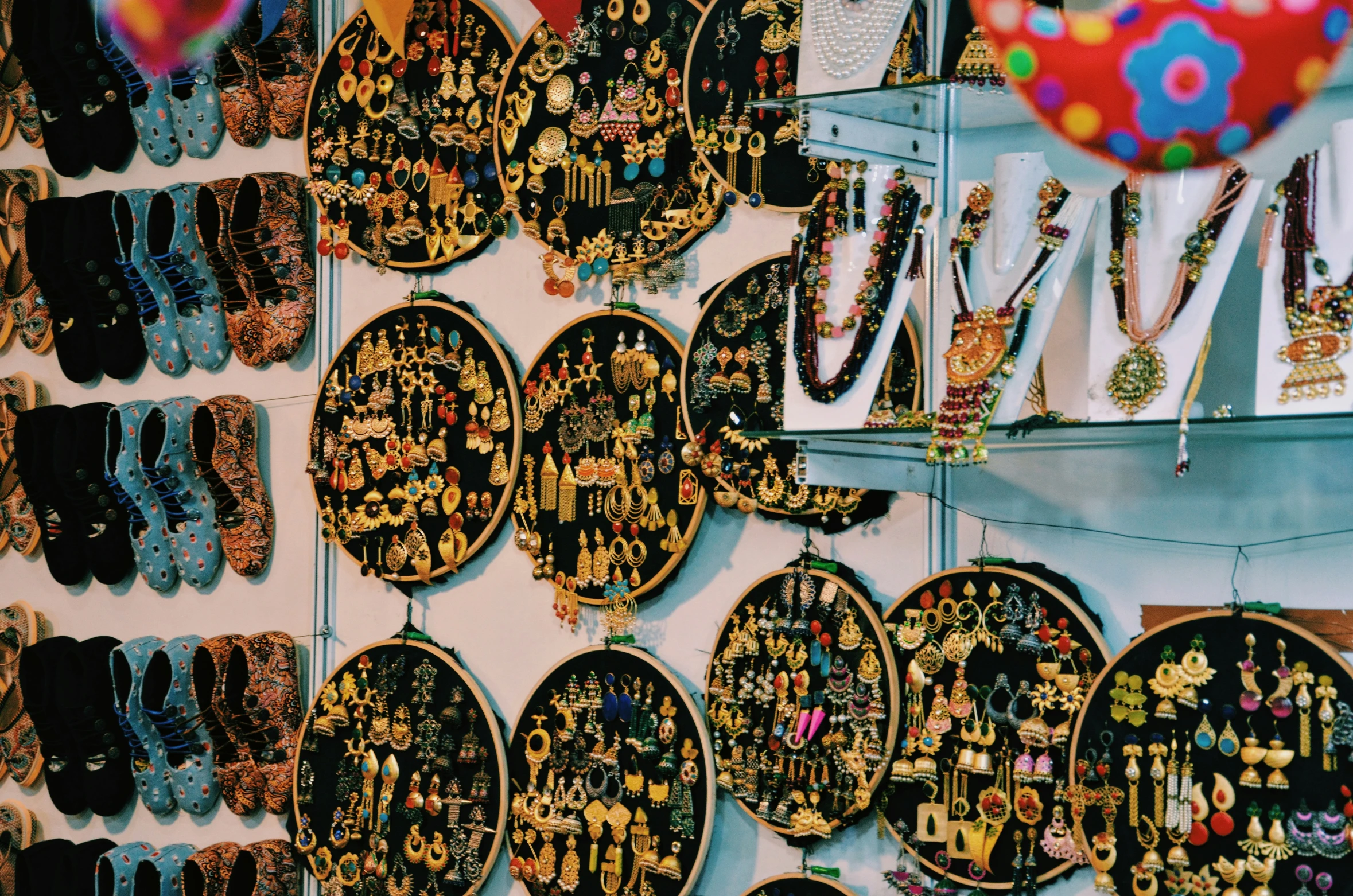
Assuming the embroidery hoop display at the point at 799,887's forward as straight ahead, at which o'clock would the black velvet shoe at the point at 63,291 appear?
The black velvet shoe is roughly at 4 o'clock from the embroidery hoop display.

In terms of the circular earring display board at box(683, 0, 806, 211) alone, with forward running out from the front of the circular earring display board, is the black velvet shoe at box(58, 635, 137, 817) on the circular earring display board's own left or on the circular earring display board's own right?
on the circular earring display board's own right

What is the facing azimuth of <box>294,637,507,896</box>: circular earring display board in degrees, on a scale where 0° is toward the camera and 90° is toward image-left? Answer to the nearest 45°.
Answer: approximately 45°

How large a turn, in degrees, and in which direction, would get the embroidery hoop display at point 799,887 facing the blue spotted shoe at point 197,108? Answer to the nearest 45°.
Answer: approximately 135° to its right
